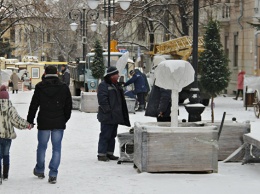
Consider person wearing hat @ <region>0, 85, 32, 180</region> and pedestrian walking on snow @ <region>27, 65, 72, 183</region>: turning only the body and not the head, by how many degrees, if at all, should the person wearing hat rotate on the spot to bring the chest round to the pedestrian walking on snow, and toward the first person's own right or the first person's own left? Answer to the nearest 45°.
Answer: approximately 90° to the first person's own right

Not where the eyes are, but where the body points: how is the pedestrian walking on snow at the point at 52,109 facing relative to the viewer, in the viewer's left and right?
facing away from the viewer

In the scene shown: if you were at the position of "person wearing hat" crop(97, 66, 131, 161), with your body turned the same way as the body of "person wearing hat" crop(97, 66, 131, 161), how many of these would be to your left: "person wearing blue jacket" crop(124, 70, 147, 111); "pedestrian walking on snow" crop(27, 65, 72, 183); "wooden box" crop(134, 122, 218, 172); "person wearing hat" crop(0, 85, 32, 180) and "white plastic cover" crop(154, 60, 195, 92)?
1

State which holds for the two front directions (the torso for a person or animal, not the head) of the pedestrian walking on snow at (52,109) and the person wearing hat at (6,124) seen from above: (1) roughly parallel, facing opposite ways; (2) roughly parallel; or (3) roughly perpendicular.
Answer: roughly parallel

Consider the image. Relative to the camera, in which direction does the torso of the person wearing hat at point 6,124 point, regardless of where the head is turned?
away from the camera

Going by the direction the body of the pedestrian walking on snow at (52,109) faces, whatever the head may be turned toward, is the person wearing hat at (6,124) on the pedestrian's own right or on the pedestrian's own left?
on the pedestrian's own left

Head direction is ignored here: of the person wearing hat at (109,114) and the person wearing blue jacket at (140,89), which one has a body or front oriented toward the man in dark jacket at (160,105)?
the person wearing hat
